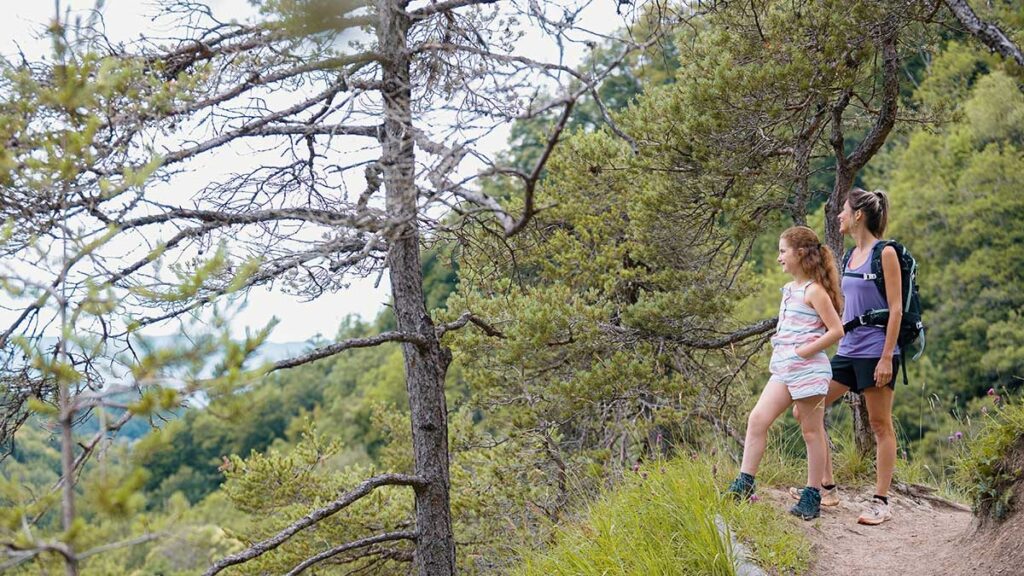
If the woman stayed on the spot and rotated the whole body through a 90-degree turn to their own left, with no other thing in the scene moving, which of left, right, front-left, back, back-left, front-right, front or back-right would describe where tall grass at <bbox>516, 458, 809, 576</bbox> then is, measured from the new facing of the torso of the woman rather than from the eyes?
right

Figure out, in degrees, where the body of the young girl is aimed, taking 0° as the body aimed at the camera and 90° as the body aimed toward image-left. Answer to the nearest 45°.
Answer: approximately 45°

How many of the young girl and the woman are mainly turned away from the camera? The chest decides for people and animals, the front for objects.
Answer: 0

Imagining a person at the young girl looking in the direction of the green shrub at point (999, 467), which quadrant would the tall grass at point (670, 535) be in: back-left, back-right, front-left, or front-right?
back-right

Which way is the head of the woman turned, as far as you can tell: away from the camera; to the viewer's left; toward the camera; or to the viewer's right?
to the viewer's left

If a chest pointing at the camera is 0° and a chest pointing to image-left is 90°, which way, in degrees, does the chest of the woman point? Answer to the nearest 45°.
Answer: approximately 45°
